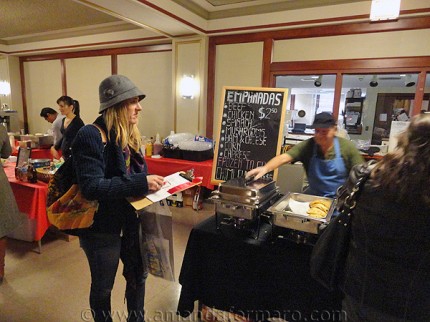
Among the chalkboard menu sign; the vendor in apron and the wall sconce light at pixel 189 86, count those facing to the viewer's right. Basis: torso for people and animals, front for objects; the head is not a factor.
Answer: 0

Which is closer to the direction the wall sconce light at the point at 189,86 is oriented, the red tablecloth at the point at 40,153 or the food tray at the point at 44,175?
the food tray

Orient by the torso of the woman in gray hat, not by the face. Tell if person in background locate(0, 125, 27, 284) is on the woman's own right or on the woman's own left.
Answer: on the woman's own left

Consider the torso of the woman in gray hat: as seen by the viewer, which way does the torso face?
to the viewer's right

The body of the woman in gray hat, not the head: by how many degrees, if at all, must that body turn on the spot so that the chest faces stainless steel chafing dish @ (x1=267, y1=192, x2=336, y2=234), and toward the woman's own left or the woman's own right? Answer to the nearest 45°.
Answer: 0° — they already face it

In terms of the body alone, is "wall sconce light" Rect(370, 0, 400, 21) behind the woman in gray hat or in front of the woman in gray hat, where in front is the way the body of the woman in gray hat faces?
in front

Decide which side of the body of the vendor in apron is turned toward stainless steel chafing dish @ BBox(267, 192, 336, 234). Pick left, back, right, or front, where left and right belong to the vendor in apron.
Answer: front

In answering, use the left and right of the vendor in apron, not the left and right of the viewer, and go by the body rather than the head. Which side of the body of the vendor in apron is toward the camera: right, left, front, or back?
front

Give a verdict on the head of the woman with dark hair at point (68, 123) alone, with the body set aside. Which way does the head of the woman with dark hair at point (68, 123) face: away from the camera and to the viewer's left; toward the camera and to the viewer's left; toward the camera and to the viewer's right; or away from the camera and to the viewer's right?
toward the camera and to the viewer's left

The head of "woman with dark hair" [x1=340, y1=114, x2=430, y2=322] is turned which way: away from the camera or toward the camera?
away from the camera

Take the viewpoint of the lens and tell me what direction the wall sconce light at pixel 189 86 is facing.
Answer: facing the viewer
